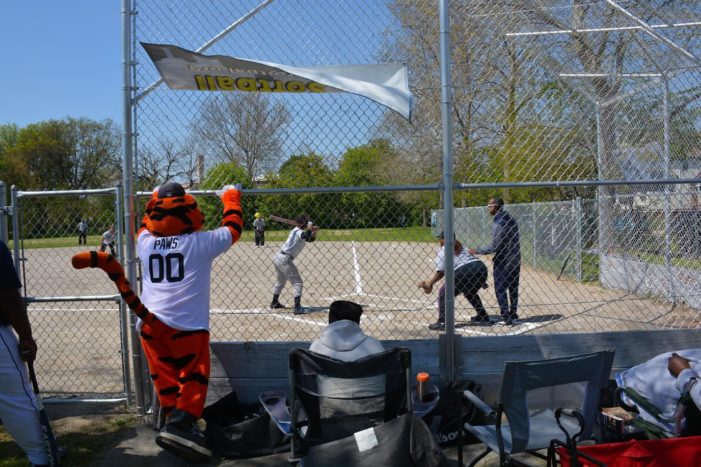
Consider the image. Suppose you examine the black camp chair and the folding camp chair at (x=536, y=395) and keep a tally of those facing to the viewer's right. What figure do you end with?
0

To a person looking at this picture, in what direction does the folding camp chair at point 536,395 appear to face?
facing away from the viewer and to the left of the viewer

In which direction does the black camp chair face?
away from the camera

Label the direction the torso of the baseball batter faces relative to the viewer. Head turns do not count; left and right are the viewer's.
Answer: facing away from the viewer and to the right of the viewer

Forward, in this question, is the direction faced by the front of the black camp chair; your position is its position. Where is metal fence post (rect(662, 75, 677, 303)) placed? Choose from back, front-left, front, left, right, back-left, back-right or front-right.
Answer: front-right

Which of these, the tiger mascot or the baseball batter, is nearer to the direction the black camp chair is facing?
the baseball batter

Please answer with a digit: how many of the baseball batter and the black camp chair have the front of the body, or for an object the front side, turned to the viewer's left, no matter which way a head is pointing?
0

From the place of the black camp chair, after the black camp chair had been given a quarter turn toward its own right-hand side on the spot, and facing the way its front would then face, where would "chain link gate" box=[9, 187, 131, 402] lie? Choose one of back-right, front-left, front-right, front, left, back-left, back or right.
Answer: back-left

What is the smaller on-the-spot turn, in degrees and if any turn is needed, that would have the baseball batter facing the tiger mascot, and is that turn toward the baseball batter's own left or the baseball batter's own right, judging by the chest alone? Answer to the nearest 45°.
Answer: approximately 135° to the baseball batter's own right

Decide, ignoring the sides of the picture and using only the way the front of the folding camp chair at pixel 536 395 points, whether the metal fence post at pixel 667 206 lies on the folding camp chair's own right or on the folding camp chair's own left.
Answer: on the folding camp chair's own right

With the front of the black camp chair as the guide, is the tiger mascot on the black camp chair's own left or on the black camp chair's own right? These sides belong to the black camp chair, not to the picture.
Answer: on the black camp chair's own left

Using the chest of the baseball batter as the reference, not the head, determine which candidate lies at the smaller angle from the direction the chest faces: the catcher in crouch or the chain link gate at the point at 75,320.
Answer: the catcher in crouch
